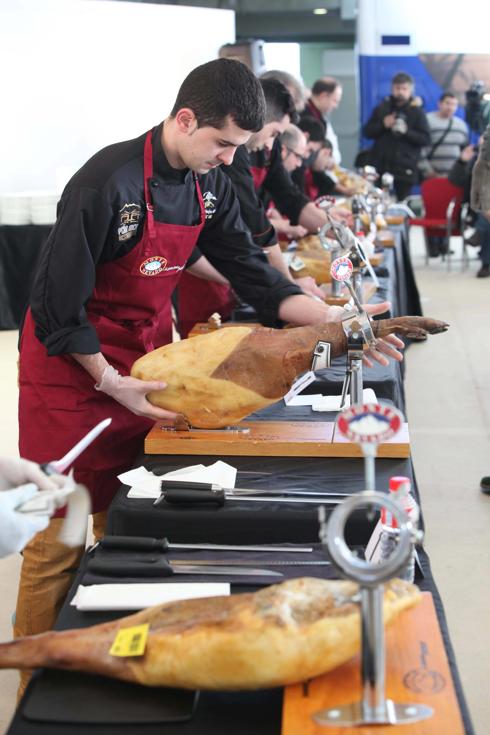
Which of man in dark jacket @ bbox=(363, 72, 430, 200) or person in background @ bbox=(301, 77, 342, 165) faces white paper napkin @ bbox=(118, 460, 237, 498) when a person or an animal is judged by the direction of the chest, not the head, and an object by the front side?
the man in dark jacket

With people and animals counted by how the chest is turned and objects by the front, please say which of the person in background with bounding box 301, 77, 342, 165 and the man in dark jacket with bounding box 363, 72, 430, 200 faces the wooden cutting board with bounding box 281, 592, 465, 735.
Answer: the man in dark jacket

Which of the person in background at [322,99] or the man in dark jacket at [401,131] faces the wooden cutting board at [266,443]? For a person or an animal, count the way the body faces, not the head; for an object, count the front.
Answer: the man in dark jacket

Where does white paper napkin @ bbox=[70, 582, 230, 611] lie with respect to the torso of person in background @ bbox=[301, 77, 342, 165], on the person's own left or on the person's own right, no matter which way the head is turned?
on the person's own right
